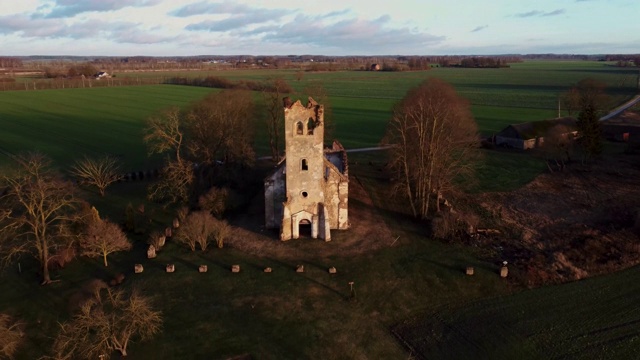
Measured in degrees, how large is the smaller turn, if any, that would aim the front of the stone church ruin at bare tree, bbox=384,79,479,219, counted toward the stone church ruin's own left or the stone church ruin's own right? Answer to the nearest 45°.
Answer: approximately 135° to the stone church ruin's own left

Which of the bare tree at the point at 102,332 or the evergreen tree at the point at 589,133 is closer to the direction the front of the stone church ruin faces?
the bare tree

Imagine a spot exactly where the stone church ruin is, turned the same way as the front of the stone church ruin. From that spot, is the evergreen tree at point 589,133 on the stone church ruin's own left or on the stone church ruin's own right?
on the stone church ruin's own left

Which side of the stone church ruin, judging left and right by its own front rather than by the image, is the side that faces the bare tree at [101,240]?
right

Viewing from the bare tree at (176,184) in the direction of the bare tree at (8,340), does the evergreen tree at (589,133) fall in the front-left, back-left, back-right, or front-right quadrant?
back-left

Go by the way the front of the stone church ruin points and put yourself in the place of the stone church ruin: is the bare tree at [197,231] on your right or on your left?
on your right

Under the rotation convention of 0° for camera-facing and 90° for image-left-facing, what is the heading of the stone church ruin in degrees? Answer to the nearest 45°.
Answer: approximately 0°

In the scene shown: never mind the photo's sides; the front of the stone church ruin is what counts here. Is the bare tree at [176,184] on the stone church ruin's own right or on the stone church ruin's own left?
on the stone church ruin's own right

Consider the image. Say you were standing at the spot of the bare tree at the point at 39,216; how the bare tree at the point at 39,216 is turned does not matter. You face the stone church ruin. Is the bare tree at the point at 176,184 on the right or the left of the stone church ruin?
left

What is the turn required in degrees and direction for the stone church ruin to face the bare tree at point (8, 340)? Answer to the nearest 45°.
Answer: approximately 45° to its right

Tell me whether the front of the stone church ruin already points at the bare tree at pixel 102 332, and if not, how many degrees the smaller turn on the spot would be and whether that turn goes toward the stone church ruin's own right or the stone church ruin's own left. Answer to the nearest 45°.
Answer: approximately 45° to the stone church ruin's own right
